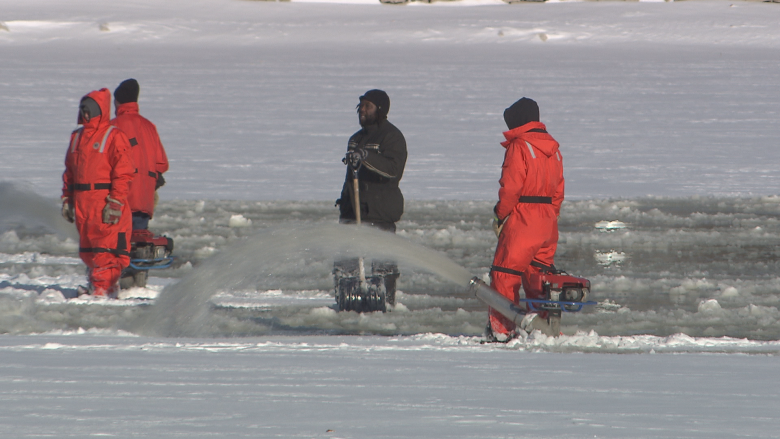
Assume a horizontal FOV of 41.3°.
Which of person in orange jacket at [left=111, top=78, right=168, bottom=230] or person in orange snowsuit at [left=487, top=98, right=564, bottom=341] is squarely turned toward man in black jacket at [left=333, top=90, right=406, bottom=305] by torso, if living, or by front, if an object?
person in orange snowsuit at [left=487, top=98, right=564, bottom=341]

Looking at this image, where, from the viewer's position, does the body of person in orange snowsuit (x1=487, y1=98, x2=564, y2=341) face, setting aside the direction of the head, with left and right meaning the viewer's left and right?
facing away from the viewer and to the left of the viewer

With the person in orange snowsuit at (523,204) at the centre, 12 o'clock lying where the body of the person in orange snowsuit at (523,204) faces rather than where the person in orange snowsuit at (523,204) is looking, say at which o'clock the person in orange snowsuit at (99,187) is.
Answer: the person in orange snowsuit at (99,187) is roughly at 11 o'clock from the person in orange snowsuit at (523,204).

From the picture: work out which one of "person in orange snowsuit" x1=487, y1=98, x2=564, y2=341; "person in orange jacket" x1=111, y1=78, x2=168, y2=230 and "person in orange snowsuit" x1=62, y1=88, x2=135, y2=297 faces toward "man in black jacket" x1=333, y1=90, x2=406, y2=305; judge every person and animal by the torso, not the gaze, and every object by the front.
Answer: "person in orange snowsuit" x1=487, y1=98, x2=564, y2=341

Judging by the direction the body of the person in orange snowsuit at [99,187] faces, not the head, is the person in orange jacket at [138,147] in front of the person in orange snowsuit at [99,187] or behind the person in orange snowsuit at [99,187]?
behind

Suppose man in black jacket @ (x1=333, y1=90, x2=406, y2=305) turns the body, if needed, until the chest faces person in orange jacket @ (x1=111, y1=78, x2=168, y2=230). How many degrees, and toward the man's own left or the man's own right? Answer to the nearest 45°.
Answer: approximately 90° to the man's own right

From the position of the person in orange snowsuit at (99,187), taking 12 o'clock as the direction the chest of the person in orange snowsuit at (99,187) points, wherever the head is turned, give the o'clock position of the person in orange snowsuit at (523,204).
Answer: the person in orange snowsuit at (523,204) is roughly at 9 o'clock from the person in orange snowsuit at (99,187).

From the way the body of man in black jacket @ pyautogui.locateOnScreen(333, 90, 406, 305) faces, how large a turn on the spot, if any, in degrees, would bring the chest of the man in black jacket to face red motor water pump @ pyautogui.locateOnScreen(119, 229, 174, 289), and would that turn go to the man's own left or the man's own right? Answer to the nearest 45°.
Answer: approximately 45° to the man's own right
